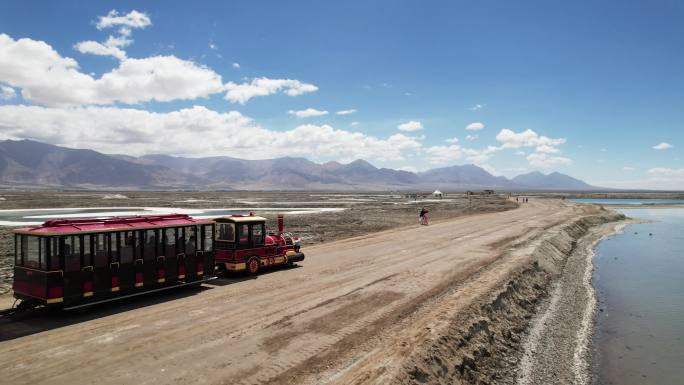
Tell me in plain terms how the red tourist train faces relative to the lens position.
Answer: facing away from the viewer and to the right of the viewer
